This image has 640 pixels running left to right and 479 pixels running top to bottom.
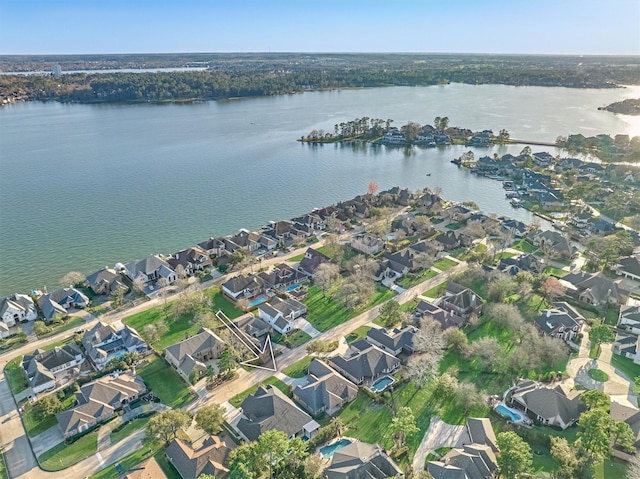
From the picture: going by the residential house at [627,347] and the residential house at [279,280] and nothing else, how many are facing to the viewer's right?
0

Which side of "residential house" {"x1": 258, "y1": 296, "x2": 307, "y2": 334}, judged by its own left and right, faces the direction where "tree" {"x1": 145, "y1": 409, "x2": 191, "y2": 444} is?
right

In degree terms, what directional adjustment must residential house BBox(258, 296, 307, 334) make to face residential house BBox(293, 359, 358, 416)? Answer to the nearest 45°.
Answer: approximately 45° to its right

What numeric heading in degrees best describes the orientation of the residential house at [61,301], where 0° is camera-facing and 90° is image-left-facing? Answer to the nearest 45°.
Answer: approximately 315°

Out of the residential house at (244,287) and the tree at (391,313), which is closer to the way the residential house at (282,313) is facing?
the tree

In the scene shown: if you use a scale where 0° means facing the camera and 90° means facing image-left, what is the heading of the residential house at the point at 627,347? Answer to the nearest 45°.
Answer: approximately 45°

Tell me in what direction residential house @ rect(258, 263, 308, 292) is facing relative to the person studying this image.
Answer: facing away from the viewer and to the left of the viewer

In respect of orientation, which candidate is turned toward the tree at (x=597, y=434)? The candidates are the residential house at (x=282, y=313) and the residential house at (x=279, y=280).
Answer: the residential house at (x=282, y=313)

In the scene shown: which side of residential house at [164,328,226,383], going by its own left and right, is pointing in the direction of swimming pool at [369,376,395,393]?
front

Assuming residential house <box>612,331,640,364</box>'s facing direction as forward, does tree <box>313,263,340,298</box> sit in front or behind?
in front
